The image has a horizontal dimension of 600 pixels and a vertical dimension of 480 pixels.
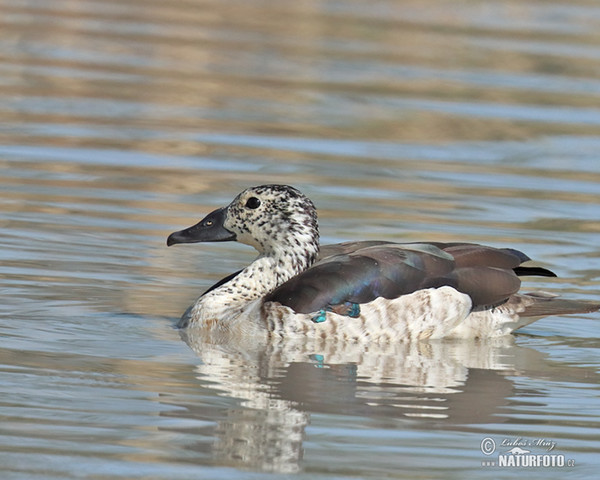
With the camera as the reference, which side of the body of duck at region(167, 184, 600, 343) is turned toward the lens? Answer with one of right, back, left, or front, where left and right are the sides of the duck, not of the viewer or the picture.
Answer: left
